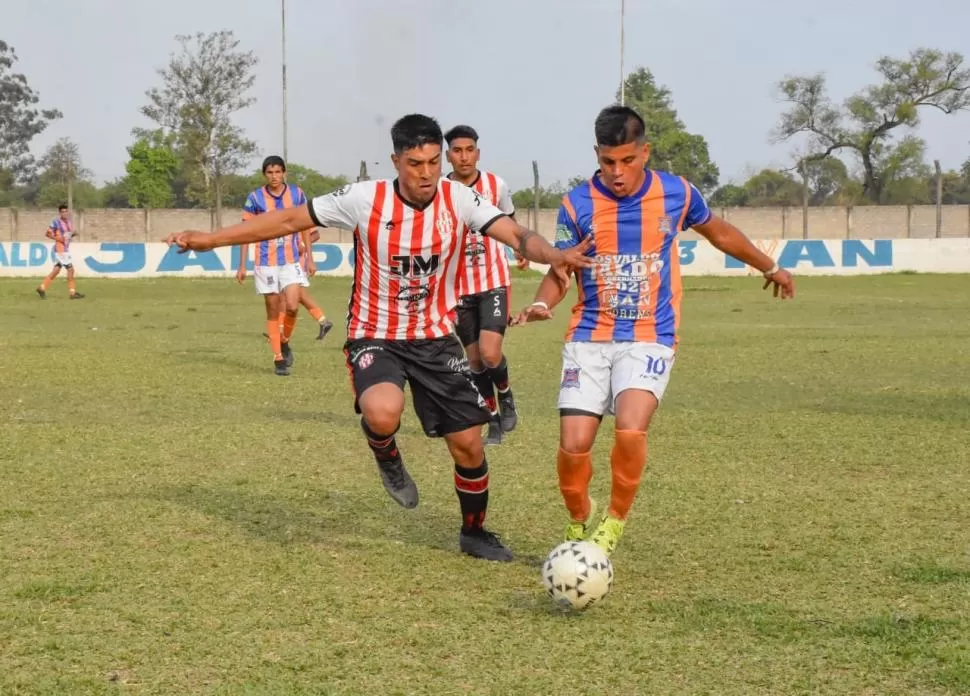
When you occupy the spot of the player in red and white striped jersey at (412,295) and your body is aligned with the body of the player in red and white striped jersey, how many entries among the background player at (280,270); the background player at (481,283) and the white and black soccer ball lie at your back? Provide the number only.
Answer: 2

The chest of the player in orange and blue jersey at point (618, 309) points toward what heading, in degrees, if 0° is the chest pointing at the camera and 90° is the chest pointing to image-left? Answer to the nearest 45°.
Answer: approximately 0°

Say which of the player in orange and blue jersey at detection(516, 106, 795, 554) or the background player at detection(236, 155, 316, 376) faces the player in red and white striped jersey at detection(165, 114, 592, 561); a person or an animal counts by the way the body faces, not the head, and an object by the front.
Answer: the background player

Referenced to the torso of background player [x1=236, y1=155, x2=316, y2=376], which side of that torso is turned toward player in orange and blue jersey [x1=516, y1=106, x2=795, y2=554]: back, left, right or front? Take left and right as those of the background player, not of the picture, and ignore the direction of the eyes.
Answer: front

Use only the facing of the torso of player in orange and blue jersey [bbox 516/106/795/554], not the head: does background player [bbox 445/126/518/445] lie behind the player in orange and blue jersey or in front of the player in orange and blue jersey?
behind

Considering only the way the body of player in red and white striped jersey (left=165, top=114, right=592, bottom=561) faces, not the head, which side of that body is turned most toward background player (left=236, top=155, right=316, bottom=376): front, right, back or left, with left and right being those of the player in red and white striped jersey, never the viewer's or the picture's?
back

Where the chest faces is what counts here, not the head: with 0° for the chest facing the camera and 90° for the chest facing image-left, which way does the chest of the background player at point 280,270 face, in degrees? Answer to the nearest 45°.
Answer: approximately 0°

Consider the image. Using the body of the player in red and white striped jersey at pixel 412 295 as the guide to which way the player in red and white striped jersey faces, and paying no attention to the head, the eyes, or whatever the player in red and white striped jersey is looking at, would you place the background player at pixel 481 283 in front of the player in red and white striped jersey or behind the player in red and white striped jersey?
behind

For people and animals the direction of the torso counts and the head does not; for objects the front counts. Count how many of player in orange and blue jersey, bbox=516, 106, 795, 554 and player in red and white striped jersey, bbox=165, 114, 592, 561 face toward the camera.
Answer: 2
